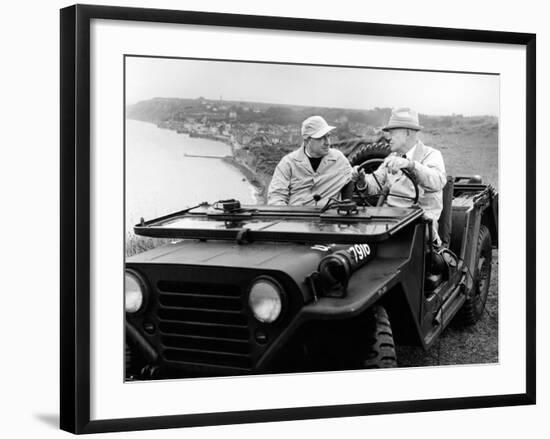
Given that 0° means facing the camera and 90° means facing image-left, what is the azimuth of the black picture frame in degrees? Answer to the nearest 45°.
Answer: approximately 315°
